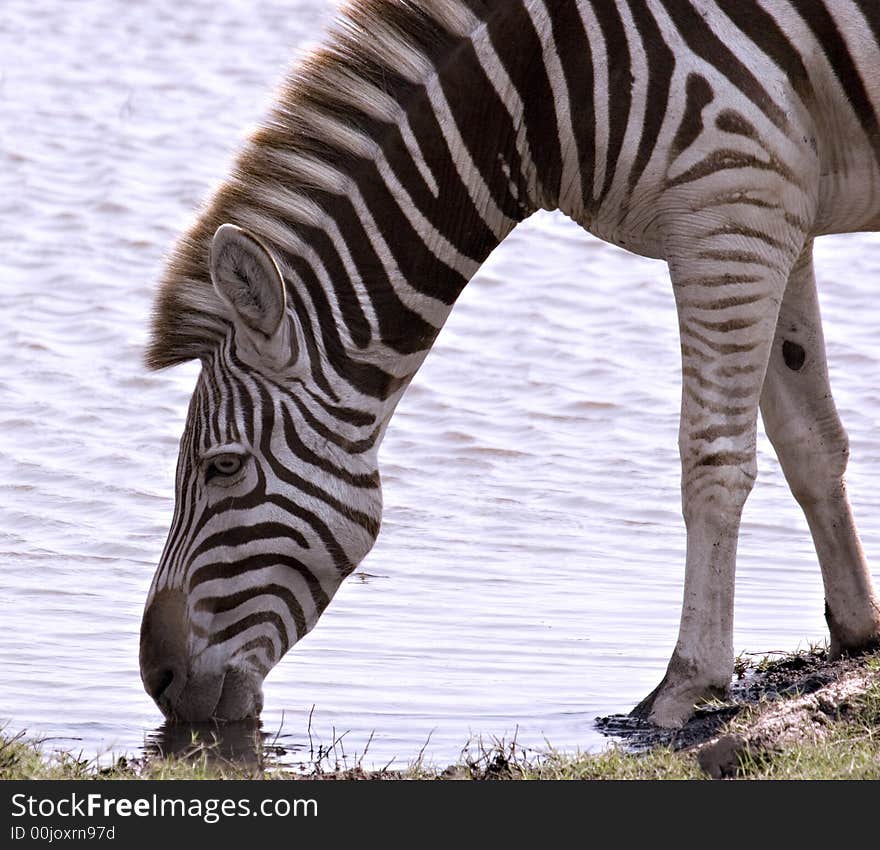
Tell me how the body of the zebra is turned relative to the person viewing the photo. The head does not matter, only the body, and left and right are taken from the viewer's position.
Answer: facing to the left of the viewer
